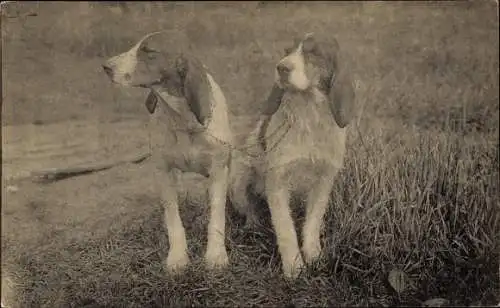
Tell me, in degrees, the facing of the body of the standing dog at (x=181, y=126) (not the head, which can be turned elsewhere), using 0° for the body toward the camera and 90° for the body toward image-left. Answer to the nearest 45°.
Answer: approximately 0°

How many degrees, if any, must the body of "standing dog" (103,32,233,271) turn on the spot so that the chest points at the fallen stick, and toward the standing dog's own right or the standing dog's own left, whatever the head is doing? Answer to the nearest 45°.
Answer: approximately 135° to the standing dog's own right
